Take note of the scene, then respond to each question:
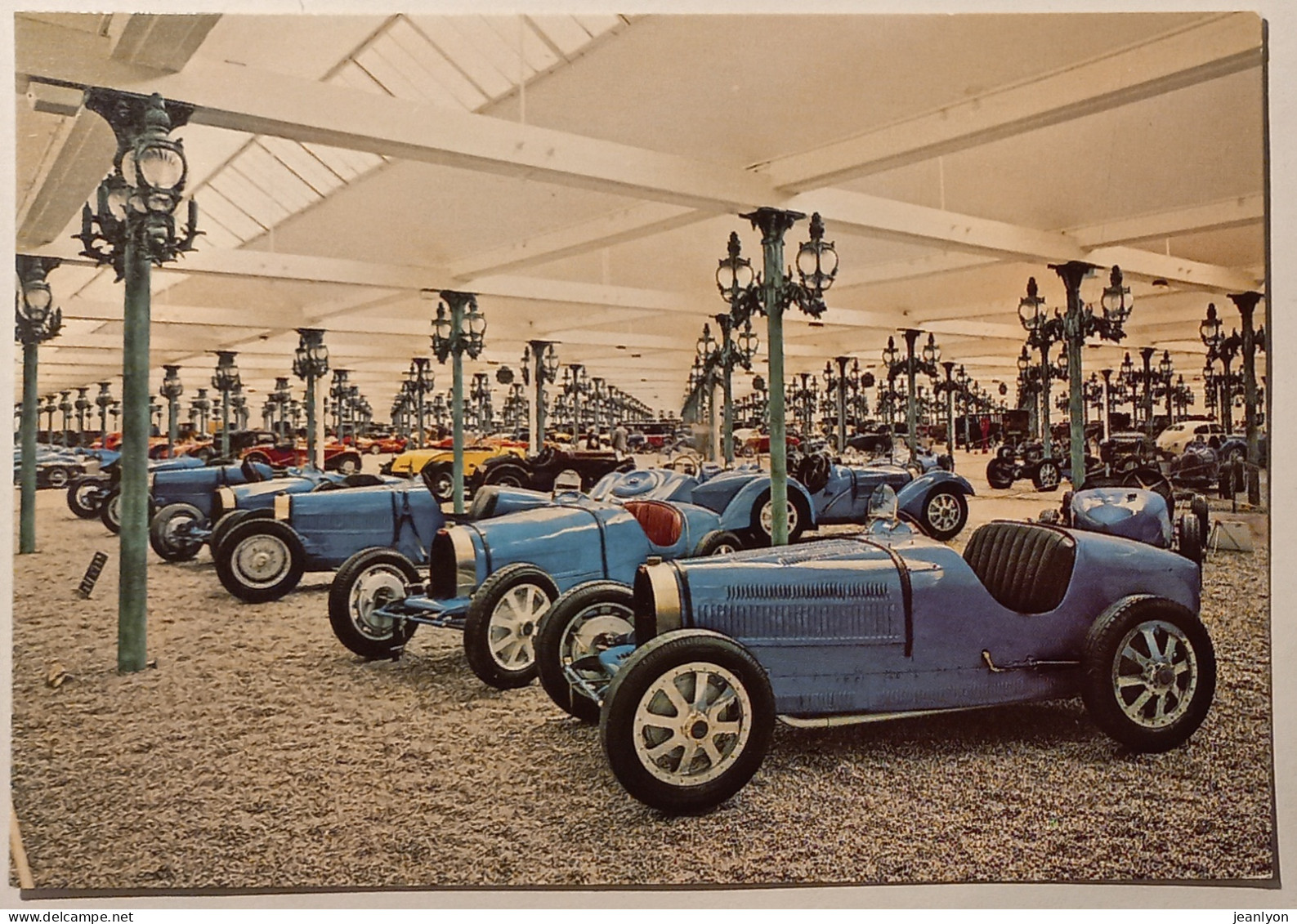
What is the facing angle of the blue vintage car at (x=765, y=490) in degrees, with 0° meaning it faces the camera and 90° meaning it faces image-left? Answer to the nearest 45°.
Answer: approximately 270°

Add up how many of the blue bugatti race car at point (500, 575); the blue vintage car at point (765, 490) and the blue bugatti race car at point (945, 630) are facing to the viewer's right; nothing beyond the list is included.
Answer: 1

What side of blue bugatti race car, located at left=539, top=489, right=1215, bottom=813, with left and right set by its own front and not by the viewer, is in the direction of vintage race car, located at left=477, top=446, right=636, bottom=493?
right

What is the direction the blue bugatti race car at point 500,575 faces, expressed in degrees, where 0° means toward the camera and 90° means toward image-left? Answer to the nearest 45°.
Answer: approximately 45°

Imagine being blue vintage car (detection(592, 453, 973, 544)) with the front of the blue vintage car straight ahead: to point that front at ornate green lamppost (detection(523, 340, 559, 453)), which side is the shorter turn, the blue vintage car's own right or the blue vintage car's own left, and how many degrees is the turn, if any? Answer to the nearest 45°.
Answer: approximately 135° to the blue vintage car's own left

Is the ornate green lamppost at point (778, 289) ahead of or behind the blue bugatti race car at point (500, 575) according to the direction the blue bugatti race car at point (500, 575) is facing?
behind

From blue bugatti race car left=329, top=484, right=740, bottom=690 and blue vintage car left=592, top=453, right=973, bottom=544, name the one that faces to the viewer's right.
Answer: the blue vintage car

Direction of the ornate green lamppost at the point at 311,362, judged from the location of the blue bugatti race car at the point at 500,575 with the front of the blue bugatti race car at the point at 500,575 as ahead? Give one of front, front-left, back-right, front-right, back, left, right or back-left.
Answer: right
